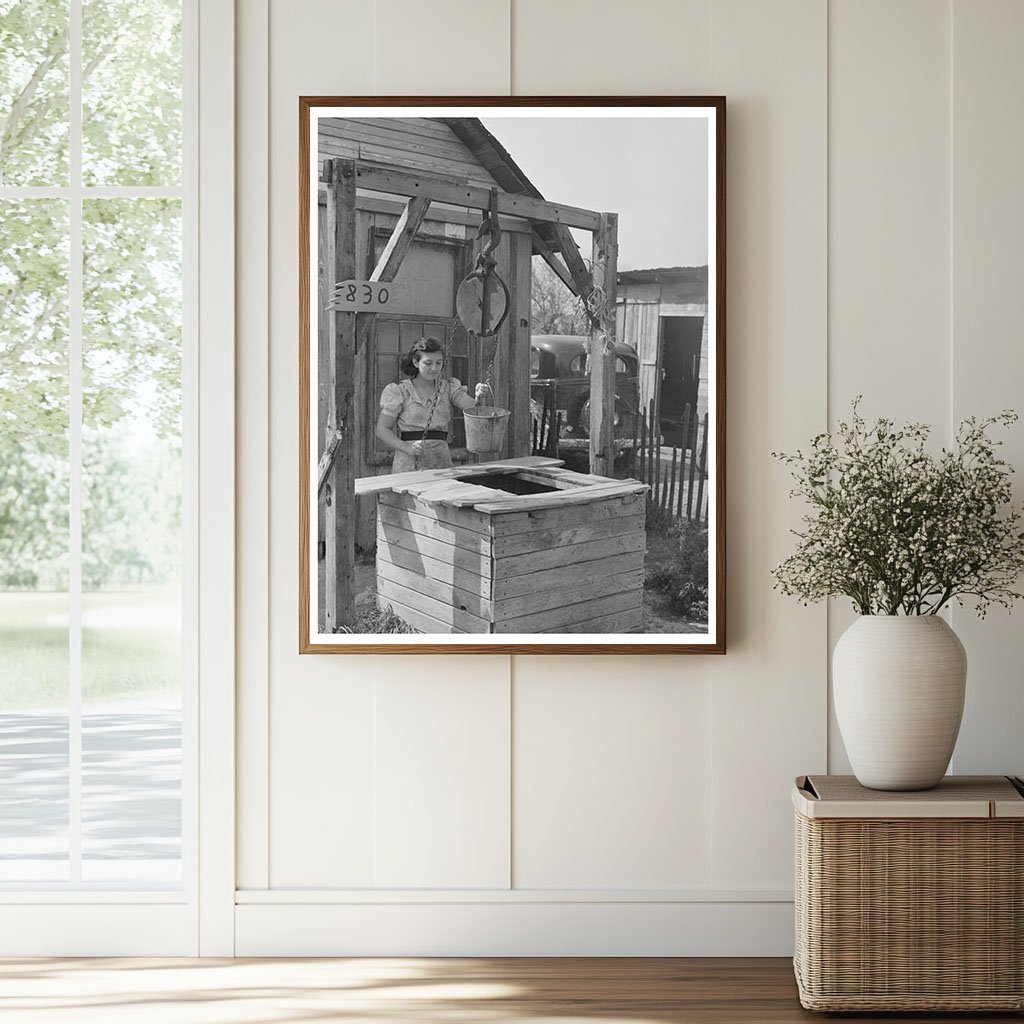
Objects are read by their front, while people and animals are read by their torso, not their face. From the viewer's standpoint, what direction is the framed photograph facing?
toward the camera
